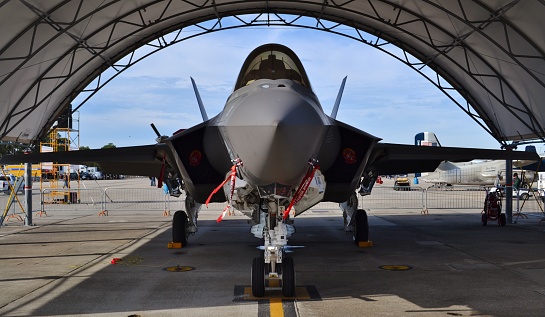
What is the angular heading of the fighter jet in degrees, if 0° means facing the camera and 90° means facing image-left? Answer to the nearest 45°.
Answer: approximately 0°

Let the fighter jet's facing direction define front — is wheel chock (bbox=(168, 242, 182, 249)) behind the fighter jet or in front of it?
behind

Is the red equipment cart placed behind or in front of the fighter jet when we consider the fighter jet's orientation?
behind

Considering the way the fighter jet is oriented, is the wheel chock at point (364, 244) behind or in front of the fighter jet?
behind
